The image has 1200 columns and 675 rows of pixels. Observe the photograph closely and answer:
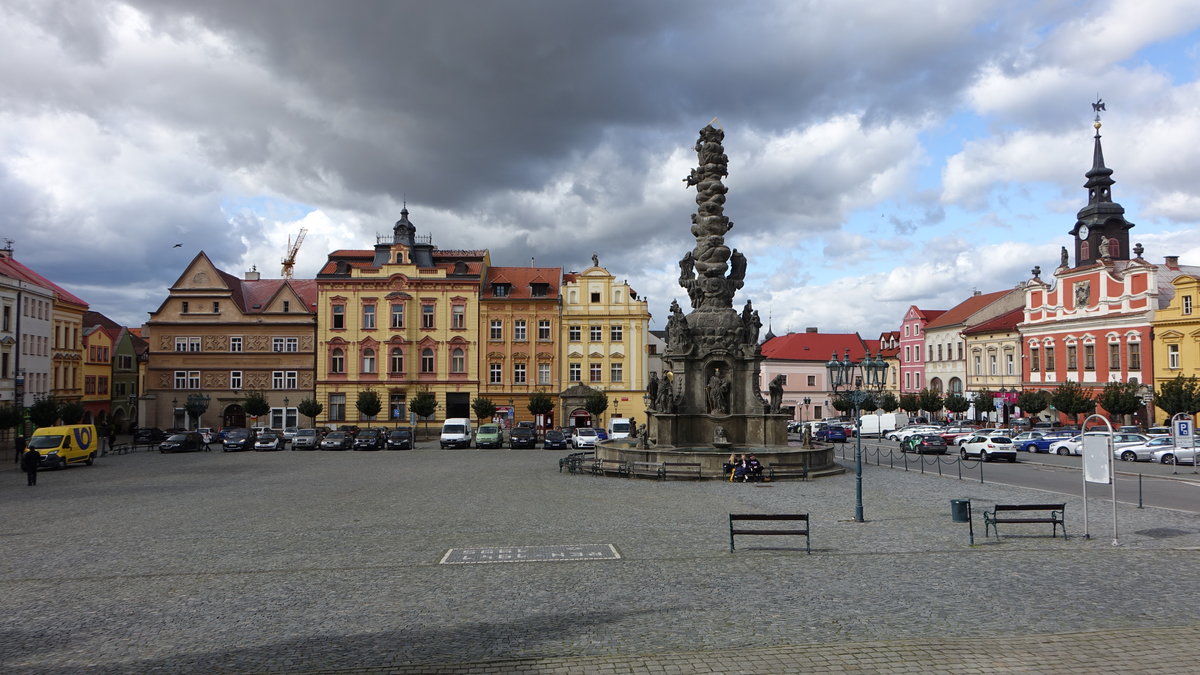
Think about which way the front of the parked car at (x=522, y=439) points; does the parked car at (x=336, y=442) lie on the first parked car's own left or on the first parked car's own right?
on the first parked car's own right

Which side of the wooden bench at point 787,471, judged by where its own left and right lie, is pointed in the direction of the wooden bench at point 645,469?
right

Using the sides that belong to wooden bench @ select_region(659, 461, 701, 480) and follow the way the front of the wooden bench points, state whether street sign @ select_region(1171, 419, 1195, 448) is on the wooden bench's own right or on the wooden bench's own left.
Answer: on the wooden bench's own left

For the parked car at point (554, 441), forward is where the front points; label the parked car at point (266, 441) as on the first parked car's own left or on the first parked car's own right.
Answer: on the first parked car's own right

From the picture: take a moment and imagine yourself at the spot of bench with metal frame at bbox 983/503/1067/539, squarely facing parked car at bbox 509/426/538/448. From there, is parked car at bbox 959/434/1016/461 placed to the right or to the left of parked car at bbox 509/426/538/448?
right

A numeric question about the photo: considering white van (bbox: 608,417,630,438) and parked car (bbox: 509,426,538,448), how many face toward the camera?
2

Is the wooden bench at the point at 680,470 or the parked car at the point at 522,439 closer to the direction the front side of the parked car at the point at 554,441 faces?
the wooden bench

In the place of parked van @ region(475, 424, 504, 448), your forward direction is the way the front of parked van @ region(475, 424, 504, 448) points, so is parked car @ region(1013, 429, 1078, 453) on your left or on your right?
on your left

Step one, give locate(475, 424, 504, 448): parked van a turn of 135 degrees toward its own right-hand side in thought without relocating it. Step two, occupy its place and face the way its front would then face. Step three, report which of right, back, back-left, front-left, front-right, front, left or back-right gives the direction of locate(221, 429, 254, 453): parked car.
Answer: front-left

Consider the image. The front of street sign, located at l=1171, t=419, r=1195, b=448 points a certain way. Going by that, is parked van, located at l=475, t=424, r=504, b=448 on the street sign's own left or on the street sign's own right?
on the street sign's own right

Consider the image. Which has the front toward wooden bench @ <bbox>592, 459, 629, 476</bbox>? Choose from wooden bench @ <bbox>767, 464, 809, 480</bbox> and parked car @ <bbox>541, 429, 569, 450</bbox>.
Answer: the parked car
